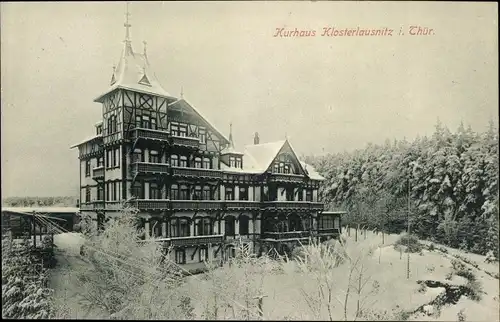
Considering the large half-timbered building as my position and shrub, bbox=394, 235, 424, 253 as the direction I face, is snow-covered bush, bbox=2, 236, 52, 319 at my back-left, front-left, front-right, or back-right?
back-right

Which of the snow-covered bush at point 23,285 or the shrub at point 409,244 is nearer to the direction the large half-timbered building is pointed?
the shrub

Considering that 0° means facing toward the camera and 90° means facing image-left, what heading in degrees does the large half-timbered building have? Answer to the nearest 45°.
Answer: approximately 315°

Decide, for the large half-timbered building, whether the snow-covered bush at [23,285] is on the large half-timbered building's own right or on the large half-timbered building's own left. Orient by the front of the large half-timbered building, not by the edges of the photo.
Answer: on the large half-timbered building's own right
